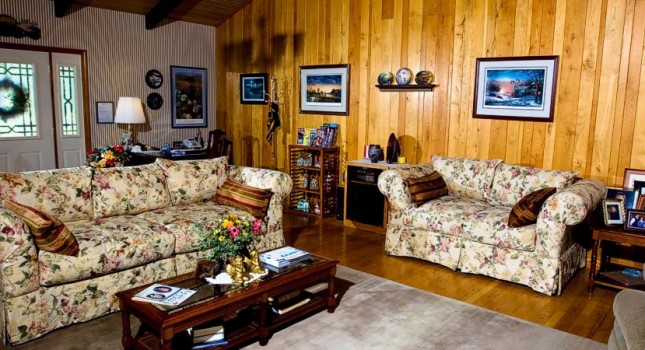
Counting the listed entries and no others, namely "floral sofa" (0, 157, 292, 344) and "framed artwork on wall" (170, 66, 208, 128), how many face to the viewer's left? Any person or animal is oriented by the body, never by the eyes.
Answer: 0

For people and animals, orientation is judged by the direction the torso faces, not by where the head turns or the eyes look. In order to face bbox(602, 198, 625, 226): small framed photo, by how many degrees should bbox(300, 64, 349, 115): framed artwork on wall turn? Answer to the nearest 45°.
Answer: approximately 90° to its left

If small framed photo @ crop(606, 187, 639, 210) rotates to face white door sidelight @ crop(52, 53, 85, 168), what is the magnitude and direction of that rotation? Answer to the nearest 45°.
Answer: approximately 45° to its right

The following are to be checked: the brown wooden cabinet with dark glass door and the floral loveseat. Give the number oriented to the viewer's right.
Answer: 0

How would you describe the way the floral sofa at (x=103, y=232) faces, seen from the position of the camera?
facing the viewer and to the right of the viewer

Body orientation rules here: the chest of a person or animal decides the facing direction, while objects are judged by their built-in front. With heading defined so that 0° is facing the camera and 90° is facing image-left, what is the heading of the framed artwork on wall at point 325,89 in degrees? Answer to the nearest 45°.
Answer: approximately 45°

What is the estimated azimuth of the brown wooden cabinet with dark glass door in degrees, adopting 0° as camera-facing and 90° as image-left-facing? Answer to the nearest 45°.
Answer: approximately 45°

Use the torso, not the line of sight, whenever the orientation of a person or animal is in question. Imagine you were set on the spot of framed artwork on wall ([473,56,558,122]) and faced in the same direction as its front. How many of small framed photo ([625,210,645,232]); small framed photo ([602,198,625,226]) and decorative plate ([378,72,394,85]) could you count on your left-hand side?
2
